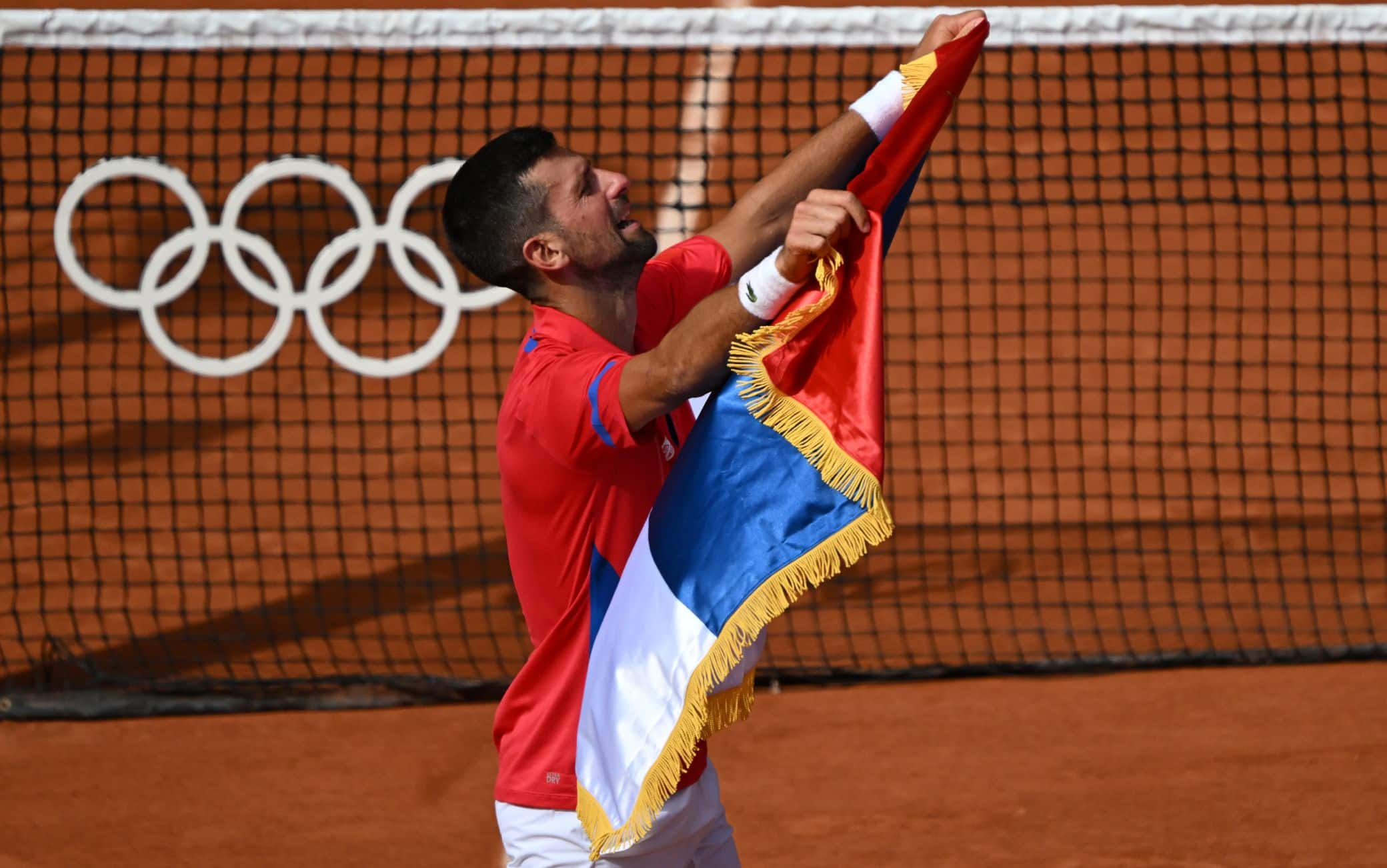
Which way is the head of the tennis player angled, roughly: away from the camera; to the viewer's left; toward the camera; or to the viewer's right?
to the viewer's right

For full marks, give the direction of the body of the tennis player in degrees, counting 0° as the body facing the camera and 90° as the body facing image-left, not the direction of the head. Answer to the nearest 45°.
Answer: approximately 270°
